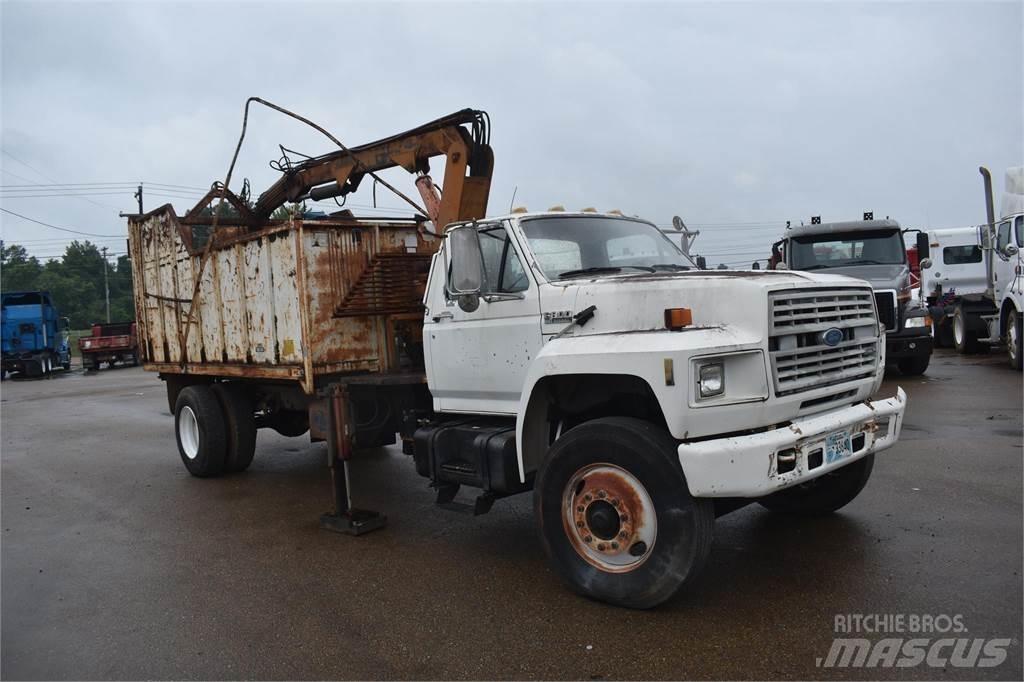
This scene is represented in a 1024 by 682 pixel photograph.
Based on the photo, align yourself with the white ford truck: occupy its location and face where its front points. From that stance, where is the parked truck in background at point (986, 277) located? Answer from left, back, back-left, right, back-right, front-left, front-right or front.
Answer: left

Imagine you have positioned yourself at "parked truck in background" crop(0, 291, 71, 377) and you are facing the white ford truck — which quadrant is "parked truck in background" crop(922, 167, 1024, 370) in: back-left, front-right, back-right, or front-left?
front-left

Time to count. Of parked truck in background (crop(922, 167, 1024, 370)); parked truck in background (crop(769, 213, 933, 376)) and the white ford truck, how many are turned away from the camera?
0

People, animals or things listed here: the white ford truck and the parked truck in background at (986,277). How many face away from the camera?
0

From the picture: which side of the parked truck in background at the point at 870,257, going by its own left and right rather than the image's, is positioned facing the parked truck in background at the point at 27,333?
right

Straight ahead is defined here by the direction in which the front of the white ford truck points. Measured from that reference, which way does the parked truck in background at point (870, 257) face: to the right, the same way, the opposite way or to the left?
to the right

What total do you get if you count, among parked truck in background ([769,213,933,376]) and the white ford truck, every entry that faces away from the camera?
0

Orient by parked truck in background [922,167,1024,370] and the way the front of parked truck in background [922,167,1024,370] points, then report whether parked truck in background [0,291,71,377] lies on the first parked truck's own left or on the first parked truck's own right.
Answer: on the first parked truck's own right

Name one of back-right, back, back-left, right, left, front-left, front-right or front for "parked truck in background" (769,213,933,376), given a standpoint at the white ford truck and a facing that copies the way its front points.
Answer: left

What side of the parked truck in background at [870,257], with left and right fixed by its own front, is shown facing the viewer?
front

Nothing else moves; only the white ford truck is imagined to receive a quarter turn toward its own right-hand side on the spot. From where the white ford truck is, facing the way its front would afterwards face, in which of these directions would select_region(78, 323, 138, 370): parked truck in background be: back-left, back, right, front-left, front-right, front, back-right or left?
right

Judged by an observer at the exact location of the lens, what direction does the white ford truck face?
facing the viewer and to the right of the viewer
